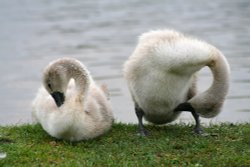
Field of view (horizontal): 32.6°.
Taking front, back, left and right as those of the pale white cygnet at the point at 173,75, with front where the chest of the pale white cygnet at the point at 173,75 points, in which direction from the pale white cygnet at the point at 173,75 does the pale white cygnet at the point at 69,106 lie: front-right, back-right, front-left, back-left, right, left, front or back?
right
